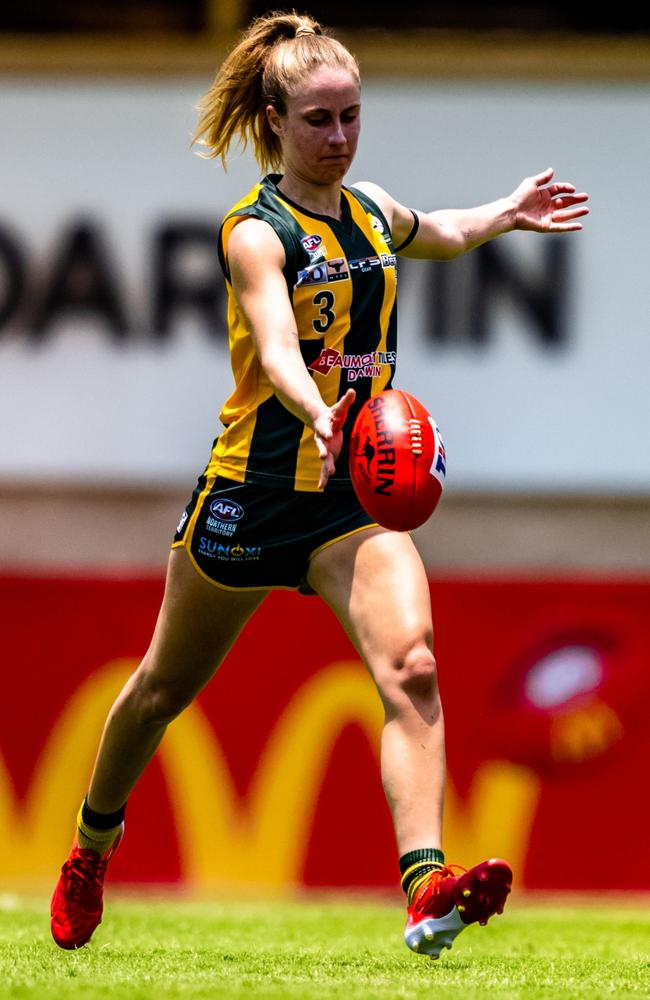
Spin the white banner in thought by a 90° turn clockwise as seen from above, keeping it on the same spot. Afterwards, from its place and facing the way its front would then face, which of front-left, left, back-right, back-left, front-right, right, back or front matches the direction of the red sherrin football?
left

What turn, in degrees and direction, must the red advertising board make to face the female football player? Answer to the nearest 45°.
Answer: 0° — it already faces them

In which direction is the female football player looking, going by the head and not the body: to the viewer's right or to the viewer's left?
to the viewer's right

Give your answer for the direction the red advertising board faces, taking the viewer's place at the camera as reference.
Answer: facing the viewer

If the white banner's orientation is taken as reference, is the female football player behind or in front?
in front

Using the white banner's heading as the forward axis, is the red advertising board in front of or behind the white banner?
in front

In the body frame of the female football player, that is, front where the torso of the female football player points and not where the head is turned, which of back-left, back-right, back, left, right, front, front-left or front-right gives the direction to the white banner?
back-left

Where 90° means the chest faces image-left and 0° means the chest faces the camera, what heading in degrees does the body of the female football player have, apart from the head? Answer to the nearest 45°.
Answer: approximately 315°

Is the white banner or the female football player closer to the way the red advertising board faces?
the female football player

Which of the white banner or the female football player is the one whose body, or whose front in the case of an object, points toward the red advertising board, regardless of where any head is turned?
the white banner

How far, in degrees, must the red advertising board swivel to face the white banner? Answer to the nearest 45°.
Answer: approximately 180°

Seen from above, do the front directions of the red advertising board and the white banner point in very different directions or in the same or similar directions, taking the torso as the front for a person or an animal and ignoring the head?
same or similar directions

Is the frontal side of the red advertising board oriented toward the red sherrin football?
yes
